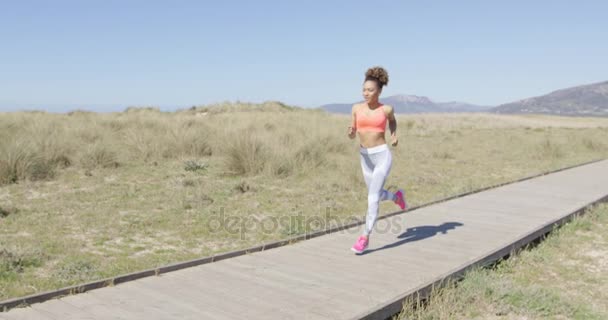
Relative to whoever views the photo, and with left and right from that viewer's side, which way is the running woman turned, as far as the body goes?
facing the viewer and to the left of the viewer

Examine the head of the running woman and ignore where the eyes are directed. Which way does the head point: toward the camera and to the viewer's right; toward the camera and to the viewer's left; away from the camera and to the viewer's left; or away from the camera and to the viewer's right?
toward the camera and to the viewer's left
